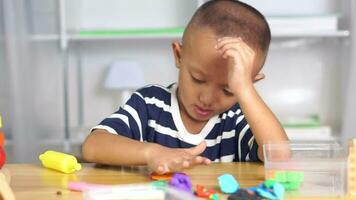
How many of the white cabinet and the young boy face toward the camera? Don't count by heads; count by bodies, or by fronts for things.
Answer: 2

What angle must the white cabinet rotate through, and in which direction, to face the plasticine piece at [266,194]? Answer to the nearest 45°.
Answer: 0° — it already faces it

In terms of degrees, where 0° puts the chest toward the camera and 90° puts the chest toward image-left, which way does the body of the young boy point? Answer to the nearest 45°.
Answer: approximately 0°

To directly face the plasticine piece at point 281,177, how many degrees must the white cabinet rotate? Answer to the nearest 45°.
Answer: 0° — it already faces it

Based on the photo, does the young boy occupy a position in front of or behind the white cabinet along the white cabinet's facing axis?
in front

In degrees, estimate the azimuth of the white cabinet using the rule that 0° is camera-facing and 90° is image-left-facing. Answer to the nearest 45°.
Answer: approximately 0°
